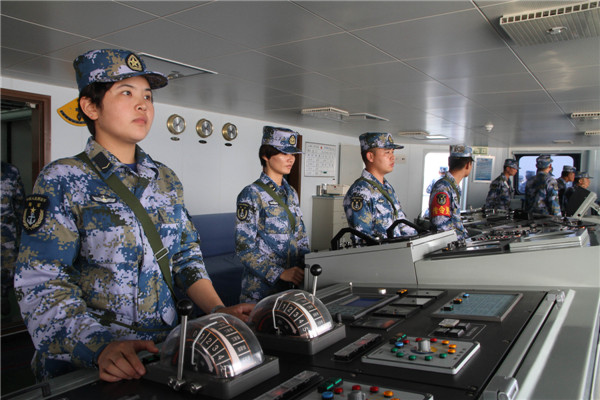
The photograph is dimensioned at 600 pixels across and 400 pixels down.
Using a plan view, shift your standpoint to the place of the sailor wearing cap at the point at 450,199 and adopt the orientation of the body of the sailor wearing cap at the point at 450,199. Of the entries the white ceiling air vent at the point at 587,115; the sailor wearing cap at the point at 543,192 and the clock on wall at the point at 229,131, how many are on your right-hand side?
0

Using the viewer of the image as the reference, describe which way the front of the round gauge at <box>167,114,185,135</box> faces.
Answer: facing the viewer and to the right of the viewer

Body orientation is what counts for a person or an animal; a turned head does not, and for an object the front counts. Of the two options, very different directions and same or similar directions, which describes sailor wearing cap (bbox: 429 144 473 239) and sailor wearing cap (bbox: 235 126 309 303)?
same or similar directions

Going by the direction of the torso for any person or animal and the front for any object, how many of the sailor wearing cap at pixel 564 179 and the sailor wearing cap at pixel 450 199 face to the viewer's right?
2

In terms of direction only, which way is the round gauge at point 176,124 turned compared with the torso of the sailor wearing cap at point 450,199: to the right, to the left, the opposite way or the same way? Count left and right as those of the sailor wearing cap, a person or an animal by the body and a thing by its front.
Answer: the same way

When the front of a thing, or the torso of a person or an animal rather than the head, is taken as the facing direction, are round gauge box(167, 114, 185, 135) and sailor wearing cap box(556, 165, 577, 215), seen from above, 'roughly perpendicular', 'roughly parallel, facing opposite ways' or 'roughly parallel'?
roughly parallel

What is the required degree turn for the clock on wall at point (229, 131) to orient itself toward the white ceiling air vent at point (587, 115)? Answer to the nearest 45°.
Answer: approximately 45° to its left

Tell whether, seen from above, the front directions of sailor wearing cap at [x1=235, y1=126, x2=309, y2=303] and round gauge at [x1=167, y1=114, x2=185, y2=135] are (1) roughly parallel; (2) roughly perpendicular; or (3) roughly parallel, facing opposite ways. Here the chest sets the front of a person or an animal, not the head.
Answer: roughly parallel

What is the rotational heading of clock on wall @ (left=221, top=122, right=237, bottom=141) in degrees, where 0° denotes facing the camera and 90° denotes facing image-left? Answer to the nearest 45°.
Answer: approximately 315°

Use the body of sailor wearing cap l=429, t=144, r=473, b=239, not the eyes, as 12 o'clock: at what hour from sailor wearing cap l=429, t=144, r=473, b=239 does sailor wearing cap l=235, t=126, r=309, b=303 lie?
sailor wearing cap l=235, t=126, r=309, b=303 is roughly at 4 o'clock from sailor wearing cap l=429, t=144, r=473, b=239.
